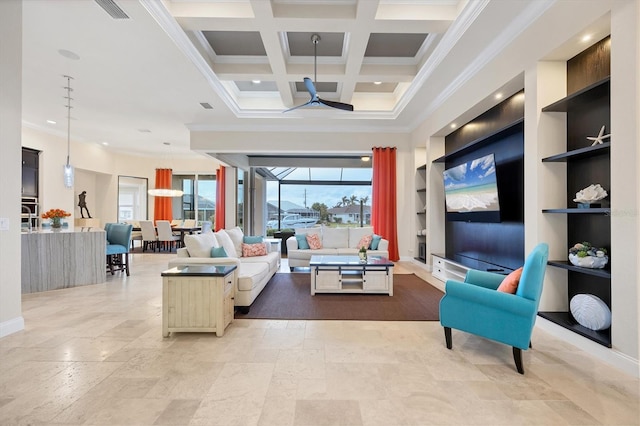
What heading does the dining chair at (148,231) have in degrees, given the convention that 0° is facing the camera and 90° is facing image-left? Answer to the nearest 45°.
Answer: approximately 225°

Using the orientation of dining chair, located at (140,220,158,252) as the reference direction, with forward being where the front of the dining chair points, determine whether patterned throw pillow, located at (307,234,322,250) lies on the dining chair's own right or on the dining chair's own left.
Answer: on the dining chair's own right

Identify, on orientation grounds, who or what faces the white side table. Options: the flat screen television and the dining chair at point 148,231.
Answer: the flat screen television

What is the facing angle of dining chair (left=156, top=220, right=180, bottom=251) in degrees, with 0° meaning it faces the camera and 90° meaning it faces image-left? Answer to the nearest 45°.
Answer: approximately 225°

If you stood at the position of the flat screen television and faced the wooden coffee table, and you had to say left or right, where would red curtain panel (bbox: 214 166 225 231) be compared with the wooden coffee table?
right

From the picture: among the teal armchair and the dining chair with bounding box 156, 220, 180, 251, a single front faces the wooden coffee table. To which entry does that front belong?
the teal armchair

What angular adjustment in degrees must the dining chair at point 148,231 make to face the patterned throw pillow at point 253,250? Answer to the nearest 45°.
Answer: approximately 135° to its right

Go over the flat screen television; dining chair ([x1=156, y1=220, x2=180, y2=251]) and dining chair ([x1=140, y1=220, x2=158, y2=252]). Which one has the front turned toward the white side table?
the flat screen television

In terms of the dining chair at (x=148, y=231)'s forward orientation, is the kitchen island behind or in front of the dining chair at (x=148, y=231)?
behind
